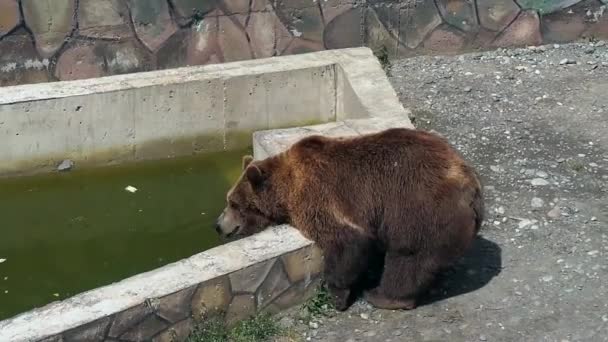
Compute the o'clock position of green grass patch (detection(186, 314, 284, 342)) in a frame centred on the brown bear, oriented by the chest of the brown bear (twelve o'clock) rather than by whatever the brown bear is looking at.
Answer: The green grass patch is roughly at 11 o'clock from the brown bear.

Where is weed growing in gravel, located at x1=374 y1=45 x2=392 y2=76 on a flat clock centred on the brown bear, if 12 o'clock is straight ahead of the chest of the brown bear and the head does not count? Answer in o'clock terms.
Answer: The weed growing in gravel is roughly at 3 o'clock from the brown bear.

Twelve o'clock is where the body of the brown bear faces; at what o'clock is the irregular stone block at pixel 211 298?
The irregular stone block is roughly at 11 o'clock from the brown bear.

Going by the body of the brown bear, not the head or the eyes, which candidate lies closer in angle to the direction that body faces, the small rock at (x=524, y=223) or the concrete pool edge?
the concrete pool edge

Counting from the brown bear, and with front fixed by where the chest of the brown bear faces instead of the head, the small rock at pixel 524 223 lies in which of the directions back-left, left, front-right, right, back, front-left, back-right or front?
back-right

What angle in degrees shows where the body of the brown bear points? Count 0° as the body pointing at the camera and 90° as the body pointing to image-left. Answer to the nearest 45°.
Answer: approximately 90°

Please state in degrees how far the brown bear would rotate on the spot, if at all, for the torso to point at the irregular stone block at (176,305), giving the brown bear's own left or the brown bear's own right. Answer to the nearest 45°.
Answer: approximately 45° to the brown bear's own left

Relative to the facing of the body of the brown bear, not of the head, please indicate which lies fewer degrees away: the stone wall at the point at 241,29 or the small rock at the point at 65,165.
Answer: the small rock
